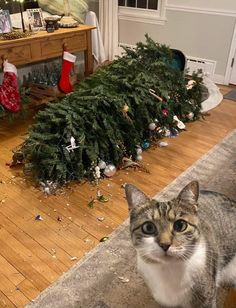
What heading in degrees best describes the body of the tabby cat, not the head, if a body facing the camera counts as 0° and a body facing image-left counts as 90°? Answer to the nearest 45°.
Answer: approximately 45°

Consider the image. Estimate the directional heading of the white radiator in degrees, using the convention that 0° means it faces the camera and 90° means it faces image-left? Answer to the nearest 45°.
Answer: approximately 45°

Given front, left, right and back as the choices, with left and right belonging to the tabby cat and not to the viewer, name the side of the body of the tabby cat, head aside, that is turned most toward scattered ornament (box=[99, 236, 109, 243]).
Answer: right

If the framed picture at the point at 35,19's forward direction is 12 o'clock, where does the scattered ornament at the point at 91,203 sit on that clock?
The scattered ornament is roughly at 12 o'clock from the framed picture.

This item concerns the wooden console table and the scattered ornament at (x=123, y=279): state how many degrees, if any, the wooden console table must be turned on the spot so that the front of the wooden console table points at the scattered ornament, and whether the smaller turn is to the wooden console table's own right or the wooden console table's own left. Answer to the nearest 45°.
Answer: approximately 45° to the wooden console table's own right
